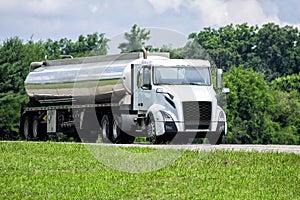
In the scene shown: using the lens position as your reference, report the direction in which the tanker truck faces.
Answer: facing the viewer and to the right of the viewer
